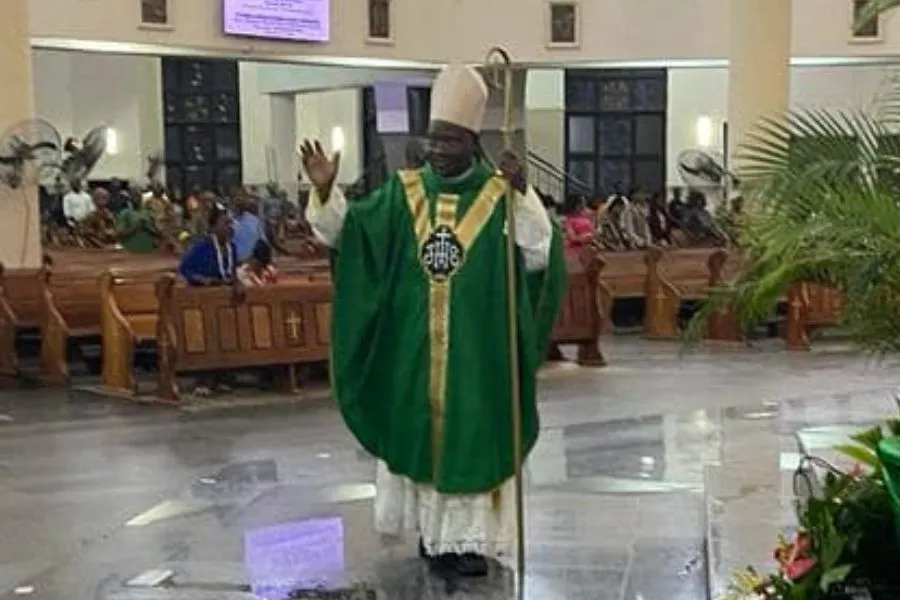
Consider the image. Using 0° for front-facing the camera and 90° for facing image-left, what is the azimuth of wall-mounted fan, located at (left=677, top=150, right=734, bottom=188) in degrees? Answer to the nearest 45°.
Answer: approximately 45°

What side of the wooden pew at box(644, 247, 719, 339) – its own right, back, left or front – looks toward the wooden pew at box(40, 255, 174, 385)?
right

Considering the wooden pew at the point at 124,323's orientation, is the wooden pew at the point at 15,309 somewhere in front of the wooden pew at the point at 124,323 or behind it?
behind

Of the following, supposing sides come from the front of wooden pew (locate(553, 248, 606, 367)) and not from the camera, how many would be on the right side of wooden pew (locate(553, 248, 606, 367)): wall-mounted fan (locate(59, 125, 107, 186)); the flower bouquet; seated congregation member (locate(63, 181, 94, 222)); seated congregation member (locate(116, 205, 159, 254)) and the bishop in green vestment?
3

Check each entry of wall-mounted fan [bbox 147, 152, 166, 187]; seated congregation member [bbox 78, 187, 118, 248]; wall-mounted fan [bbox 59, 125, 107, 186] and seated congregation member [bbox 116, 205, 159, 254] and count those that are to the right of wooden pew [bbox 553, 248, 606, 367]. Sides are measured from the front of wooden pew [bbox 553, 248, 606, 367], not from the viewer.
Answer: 4

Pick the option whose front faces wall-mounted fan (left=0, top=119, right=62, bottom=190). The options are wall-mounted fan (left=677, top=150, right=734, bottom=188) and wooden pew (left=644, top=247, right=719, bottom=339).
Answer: wall-mounted fan (left=677, top=150, right=734, bottom=188)

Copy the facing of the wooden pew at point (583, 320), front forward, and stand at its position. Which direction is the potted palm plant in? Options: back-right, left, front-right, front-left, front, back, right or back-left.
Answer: front-left

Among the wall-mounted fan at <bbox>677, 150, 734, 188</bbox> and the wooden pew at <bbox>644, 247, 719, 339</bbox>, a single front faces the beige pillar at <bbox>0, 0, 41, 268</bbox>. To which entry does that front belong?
the wall-mounted fan

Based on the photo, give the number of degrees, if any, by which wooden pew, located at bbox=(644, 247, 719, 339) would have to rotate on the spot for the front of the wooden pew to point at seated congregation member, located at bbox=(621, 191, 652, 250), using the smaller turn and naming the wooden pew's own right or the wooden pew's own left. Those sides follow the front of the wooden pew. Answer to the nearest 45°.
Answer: approximately 135° to the wooden pew's own left

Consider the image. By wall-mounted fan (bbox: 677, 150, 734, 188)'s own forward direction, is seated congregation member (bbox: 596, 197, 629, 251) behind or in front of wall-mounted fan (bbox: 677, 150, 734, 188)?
in front

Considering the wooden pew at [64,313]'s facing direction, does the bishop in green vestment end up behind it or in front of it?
in front

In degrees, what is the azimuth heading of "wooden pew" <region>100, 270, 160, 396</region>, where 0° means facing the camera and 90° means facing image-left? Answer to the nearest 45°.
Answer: approximately 315°
